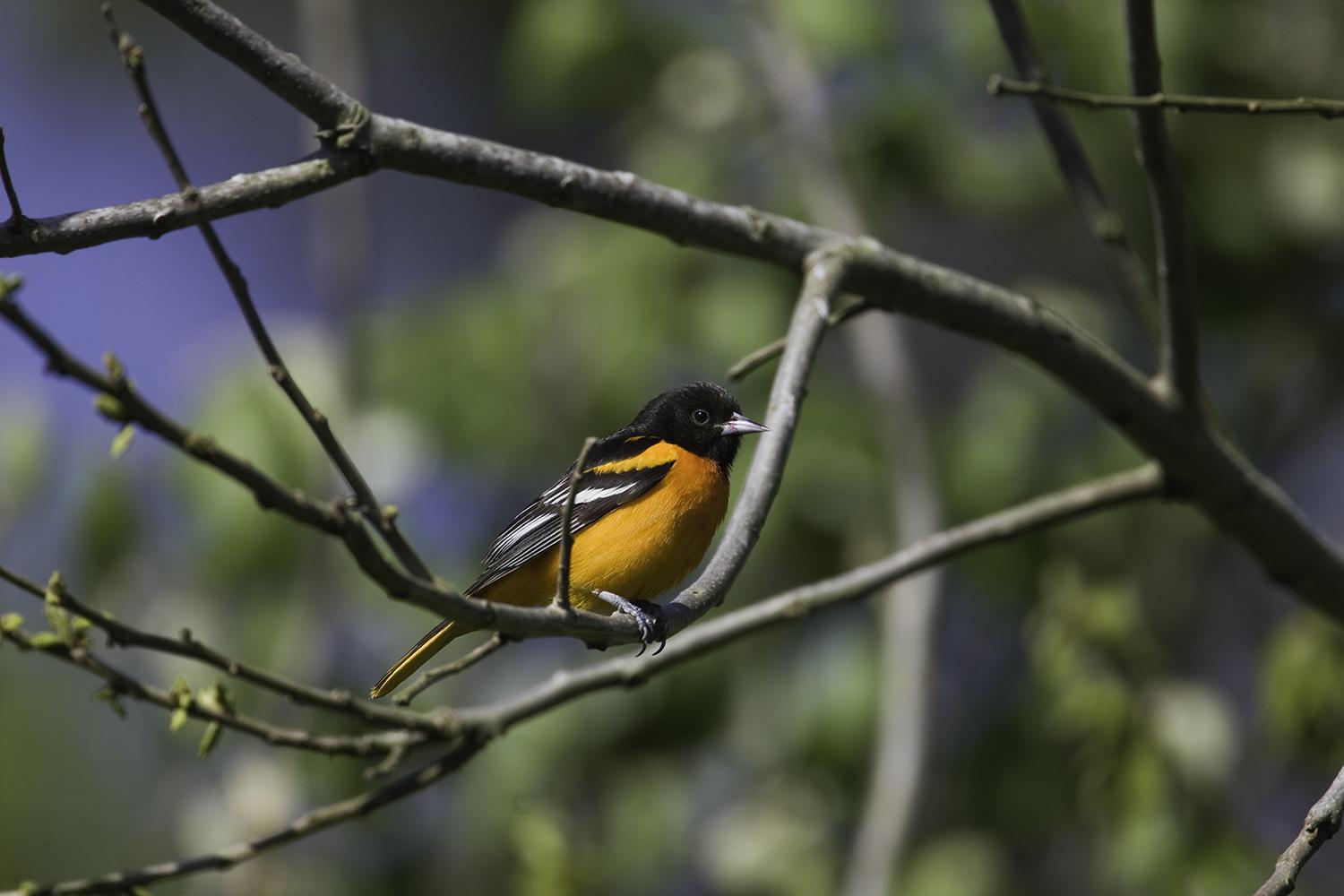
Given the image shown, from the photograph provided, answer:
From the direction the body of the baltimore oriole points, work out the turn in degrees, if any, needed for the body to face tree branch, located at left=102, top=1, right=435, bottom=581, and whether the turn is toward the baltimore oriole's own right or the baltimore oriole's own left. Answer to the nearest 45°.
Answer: approximately 180°

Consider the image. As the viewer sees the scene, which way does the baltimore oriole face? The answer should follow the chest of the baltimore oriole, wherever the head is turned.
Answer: to the viewer's right

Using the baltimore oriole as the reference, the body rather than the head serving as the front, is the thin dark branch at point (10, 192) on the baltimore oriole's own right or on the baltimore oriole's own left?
on the baltimore oriole's own right

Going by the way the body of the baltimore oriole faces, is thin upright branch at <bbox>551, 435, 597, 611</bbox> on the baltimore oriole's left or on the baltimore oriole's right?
on the baltimore oriole's right

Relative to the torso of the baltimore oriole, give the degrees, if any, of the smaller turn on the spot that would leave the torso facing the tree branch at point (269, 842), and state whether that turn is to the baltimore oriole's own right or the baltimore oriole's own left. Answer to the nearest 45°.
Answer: approximately 135° to the baltimore oriole's own right

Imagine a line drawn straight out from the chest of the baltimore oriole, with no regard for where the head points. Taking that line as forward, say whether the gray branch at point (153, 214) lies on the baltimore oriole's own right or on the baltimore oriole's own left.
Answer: on the baltimore oriole's own right

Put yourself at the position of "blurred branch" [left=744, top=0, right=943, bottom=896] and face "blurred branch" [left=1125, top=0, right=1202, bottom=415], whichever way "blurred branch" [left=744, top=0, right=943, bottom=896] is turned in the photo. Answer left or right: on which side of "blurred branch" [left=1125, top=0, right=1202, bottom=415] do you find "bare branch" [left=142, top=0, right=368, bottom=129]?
right

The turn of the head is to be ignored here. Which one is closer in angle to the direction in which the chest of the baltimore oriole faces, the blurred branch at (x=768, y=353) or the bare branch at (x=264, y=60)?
the blurred branch
